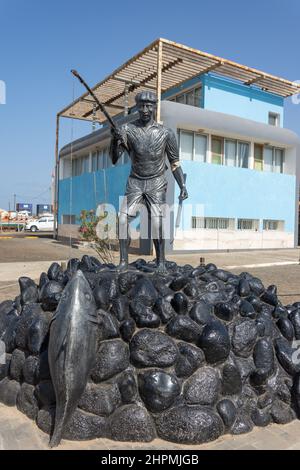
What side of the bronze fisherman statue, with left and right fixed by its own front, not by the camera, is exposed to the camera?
front

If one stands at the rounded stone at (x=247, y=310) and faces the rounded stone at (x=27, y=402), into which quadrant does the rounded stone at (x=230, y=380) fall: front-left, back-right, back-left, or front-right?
front-left

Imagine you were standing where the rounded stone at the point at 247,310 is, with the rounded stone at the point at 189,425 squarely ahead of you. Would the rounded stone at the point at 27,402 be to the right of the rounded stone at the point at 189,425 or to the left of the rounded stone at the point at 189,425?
right

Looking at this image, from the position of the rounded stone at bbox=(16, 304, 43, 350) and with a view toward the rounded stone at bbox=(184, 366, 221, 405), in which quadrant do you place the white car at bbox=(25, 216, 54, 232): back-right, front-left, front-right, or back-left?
back-left
